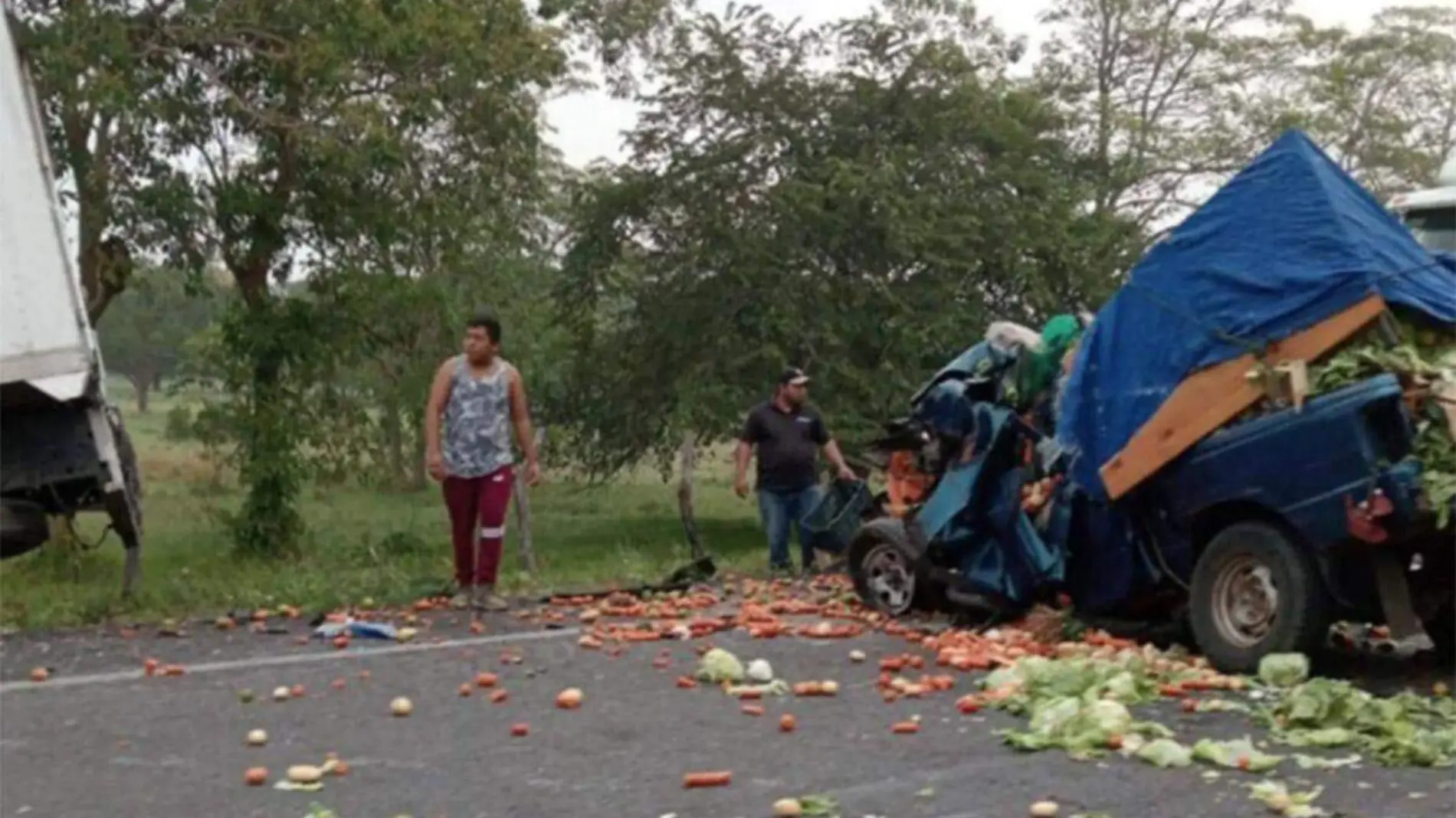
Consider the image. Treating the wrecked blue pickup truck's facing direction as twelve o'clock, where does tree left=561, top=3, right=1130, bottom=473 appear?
The tree is roughly at 1 o'clock from the wrecked blue pickup truck.

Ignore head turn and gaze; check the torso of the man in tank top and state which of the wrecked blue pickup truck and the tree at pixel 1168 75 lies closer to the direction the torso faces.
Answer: the wrecked blue pickup truck

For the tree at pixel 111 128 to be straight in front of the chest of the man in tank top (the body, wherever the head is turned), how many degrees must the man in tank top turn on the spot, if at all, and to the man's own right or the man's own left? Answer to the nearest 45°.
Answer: approximately 135° to the man's own right

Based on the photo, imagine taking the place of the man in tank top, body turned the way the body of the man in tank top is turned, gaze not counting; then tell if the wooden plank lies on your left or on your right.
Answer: on your left

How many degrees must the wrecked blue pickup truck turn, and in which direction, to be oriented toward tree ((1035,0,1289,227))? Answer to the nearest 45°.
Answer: approximately 45° to its right

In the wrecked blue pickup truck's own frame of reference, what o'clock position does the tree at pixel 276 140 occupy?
The tree is roughly at 12 o'clock from the wrecked blue pickup truck.

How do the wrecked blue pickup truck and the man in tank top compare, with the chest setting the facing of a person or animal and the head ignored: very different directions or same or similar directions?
very different directions

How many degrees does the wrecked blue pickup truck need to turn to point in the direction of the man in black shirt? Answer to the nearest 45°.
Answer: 0° — it already faces them

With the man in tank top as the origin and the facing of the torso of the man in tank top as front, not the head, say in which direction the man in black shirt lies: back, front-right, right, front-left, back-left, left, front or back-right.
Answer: back-left

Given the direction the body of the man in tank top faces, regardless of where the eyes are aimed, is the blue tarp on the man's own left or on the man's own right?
on the man's own left

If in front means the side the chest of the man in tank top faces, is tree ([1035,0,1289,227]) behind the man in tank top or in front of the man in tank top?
behind

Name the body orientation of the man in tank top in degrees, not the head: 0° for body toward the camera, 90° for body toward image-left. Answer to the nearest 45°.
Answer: approximately 0°

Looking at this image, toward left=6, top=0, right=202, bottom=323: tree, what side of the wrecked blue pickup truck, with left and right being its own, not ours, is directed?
front

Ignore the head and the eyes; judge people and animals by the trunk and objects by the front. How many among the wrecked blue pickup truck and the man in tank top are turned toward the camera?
1

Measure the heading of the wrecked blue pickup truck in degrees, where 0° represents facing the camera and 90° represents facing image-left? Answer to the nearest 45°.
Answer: approximately 135°
